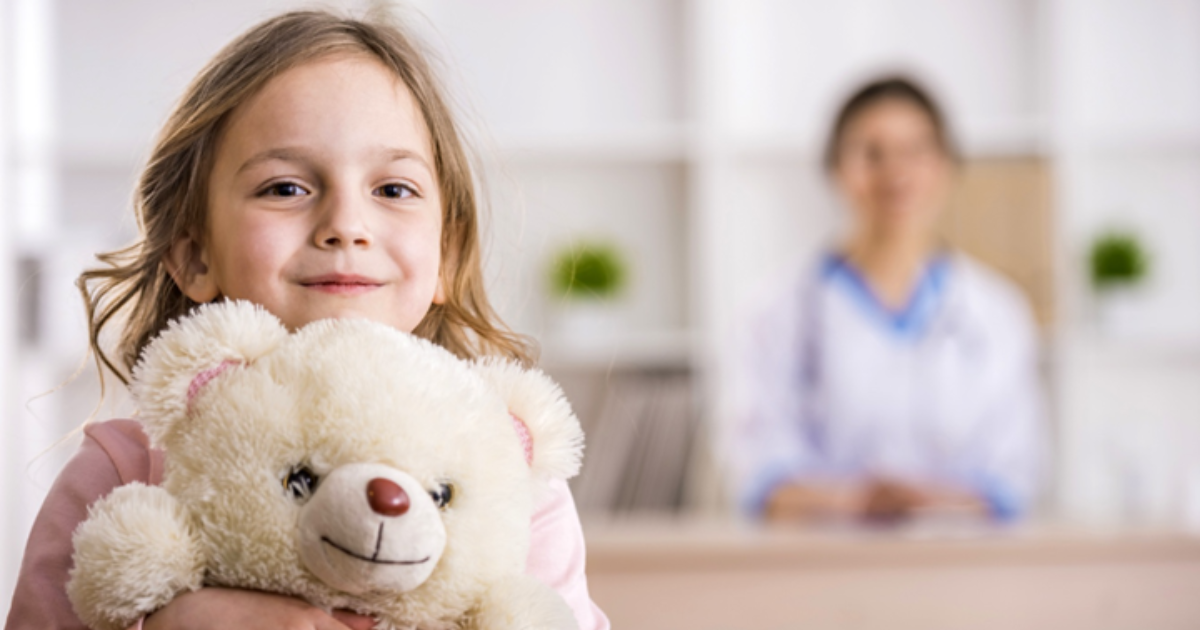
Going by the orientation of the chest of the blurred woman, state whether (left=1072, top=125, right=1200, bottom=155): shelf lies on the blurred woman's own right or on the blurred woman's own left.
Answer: on the blurred woman's own left

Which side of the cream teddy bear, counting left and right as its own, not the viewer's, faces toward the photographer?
front

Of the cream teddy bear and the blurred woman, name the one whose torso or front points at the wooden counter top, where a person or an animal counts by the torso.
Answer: the blurred woman

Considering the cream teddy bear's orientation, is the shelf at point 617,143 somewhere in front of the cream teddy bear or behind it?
behind

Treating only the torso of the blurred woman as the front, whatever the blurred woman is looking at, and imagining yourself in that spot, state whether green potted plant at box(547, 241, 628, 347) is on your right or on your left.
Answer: on your right

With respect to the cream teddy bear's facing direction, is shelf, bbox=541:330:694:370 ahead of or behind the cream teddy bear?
behind

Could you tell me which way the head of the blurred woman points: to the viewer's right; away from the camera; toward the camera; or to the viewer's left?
toward the camera

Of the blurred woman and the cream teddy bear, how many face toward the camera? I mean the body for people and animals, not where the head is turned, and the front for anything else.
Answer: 2

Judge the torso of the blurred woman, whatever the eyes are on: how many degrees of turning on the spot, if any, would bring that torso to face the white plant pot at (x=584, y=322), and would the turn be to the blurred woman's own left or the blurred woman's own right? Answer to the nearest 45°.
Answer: approximately 90° to the blurred woman's own right

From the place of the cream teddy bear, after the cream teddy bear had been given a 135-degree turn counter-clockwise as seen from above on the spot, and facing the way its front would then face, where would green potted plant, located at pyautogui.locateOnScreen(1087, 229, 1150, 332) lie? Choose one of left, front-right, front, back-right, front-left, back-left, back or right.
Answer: front

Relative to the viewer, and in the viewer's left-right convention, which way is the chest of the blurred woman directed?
facing the viewer

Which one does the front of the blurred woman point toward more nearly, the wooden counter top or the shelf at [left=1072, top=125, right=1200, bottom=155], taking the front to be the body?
the wooden counter top

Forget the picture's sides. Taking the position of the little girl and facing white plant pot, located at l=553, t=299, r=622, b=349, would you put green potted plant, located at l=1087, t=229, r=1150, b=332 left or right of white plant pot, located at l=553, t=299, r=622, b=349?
right

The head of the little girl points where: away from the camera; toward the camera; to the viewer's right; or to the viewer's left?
toward the camera

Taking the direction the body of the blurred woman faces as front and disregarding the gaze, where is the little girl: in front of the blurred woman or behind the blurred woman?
in front
